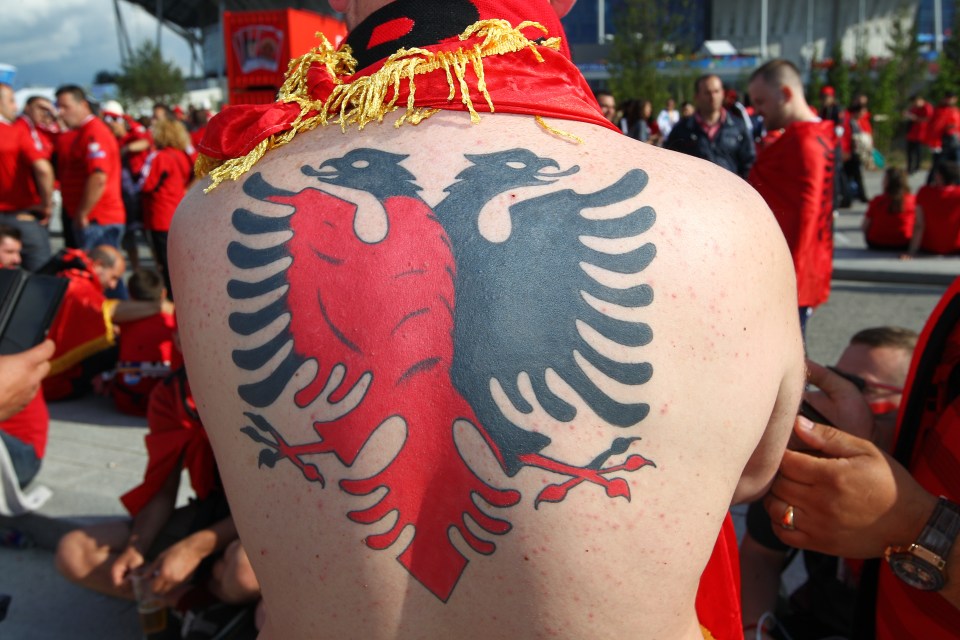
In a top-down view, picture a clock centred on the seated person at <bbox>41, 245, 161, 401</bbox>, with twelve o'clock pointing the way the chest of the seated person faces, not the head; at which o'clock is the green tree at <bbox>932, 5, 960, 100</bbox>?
The green tree is roughly at 11 o'clock from the seated person.

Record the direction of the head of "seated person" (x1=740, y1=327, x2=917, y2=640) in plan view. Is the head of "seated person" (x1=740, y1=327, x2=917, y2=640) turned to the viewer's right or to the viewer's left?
to the viewer's left

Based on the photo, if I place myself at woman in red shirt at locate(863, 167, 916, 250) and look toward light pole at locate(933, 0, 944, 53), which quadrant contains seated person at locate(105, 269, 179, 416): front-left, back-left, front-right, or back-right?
back-left

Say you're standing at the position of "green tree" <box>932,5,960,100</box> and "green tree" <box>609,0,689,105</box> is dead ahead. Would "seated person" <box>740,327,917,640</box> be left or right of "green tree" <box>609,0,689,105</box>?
left

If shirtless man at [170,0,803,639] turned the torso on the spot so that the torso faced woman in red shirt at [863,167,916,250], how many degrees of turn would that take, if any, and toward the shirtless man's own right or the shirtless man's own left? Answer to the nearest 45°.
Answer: approximately 45° to the shirtless man's own right

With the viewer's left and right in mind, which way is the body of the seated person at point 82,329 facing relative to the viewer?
facing to the right of the viewer

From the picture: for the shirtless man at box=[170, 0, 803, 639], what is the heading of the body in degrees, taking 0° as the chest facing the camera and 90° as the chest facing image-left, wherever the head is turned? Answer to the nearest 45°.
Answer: approximately 180°
